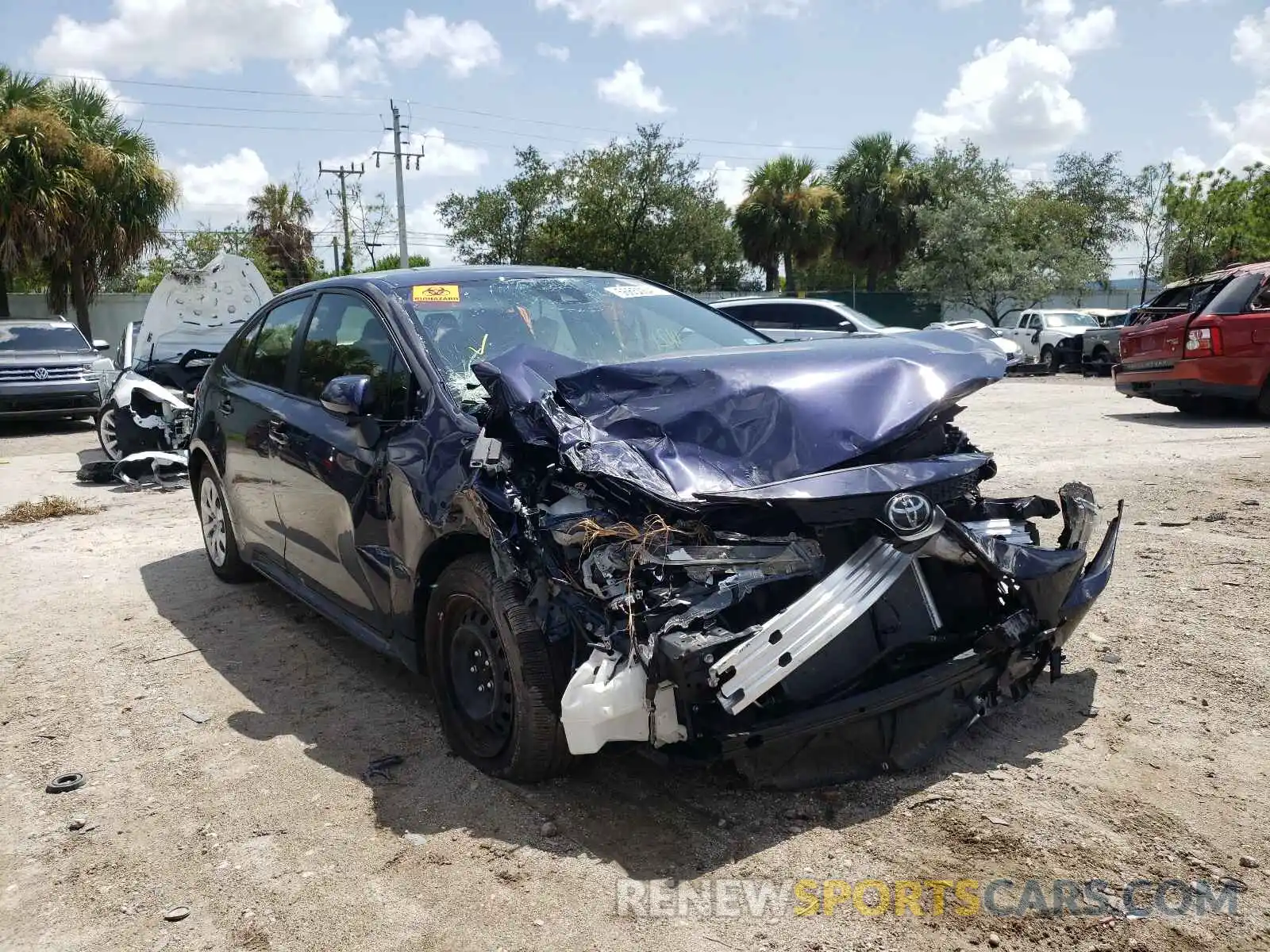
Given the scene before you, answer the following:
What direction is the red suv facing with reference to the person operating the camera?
facing away from the viewer and to the right of the viewer

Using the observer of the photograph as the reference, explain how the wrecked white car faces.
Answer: facing the viewer and to the right of the viewer

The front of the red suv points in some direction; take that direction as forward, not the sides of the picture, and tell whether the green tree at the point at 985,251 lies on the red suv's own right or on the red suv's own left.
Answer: on the red suv's own left

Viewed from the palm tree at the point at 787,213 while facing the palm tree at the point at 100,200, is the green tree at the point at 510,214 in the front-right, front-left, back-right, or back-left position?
front-right

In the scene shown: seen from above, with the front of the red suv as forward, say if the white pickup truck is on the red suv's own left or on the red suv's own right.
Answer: on the red suv's own left

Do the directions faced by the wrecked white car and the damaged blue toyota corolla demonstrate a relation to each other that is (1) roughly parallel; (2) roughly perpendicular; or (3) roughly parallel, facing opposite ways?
roughly parallel

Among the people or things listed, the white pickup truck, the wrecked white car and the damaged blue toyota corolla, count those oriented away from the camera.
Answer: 0

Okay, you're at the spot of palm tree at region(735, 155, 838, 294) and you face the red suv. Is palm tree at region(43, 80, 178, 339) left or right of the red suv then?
right

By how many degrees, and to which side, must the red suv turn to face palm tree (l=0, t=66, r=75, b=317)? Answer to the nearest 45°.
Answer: approximately 135° to its left

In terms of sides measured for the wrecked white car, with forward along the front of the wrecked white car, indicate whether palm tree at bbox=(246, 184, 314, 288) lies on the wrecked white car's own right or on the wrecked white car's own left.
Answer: on the wrecked white car's own left

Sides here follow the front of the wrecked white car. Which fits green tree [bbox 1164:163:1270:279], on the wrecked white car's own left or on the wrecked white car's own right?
on the wrecked white car's own left

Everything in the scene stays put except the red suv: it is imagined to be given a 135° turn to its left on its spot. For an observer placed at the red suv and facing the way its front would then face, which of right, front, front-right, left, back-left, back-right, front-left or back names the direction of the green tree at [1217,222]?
right

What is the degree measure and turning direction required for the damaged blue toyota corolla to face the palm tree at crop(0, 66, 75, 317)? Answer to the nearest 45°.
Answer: approximately 180°

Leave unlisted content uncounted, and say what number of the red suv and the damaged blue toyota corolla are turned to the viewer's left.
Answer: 0

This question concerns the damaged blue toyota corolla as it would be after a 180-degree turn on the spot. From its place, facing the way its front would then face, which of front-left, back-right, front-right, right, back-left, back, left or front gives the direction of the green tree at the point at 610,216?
front-right
